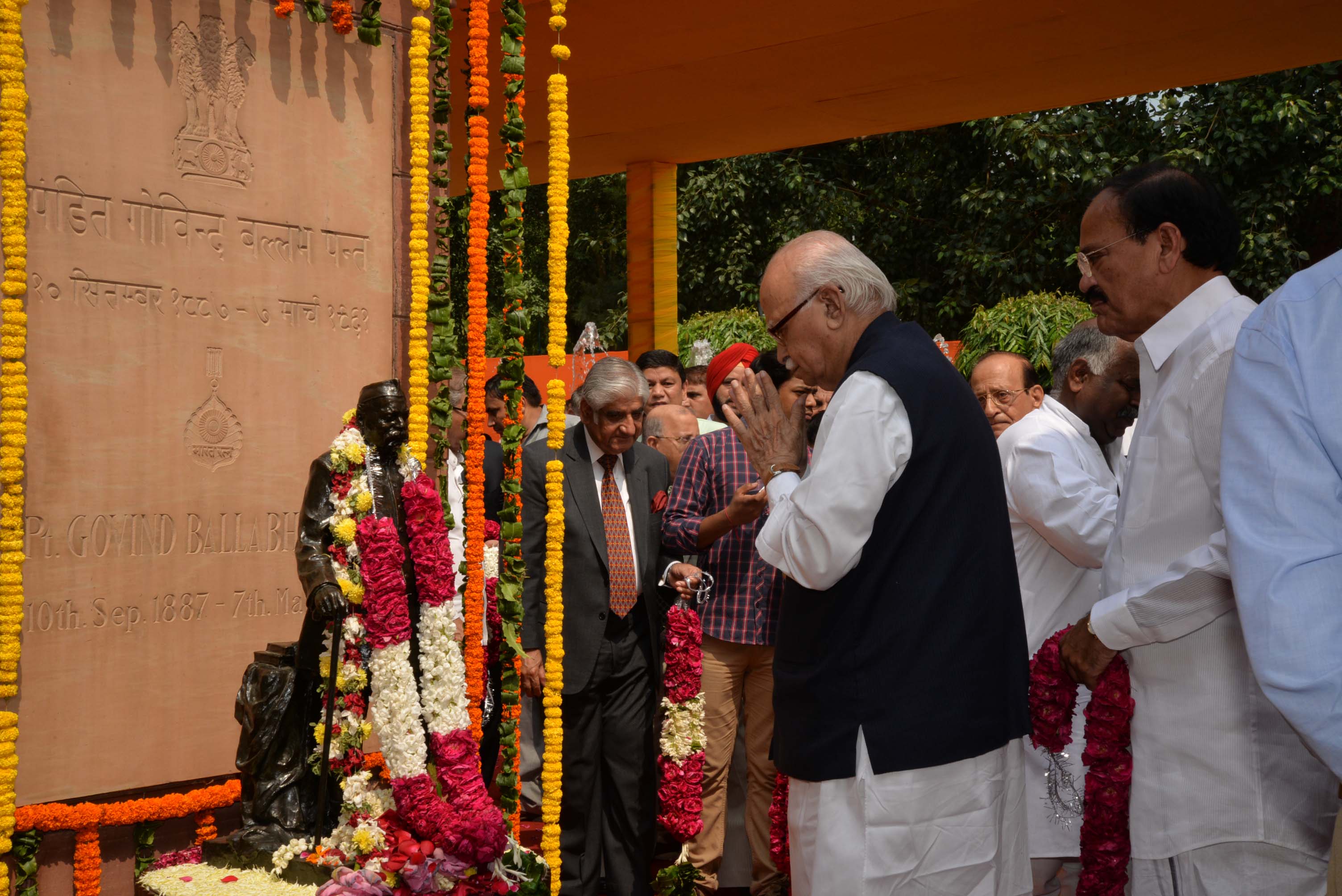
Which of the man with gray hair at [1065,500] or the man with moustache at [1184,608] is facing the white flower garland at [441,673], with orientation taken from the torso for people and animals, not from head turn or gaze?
the man with moustache at [1184,608]

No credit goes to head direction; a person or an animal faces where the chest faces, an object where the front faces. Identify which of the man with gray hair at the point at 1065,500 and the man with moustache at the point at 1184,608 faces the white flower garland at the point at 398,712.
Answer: the man with moustache at the point at 1184,608

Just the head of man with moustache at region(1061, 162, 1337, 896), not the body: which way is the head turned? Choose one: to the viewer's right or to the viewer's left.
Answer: to the viewer's left

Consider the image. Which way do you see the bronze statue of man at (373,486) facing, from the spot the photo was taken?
facing the viewer and to the right of the viewer

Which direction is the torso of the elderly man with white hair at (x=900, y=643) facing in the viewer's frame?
to the viewer's left

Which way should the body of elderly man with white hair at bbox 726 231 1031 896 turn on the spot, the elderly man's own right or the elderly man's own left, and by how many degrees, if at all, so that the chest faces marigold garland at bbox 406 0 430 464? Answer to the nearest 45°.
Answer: approximately 45° to the elderly man's own right

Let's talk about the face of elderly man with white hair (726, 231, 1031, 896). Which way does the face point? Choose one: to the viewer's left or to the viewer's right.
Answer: to the viewer's left

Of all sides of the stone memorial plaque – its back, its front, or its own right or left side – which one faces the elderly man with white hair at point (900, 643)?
front
